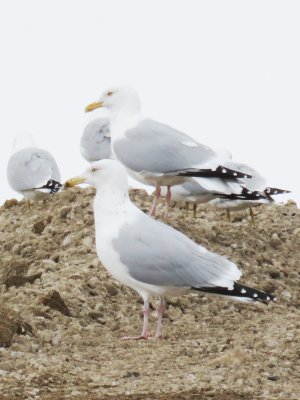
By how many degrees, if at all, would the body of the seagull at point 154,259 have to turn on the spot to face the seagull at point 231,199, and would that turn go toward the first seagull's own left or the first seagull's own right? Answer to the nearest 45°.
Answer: approximately 90° to the first seagull's own right

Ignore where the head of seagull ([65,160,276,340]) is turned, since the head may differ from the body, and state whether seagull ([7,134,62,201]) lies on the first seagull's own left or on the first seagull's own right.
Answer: on the first seagull's own right

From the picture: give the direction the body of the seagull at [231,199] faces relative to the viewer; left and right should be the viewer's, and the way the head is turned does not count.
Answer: facing to the left of the viewer

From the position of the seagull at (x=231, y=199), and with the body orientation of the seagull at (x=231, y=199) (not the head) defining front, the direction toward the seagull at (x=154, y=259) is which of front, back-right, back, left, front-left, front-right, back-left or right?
left

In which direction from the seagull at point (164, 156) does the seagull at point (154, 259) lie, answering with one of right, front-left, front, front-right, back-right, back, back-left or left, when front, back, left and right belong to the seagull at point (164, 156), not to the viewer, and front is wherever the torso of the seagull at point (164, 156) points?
left

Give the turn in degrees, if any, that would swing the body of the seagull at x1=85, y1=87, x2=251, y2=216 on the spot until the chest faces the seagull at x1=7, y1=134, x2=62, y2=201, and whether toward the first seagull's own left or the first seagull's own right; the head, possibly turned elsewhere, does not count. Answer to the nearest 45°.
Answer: approximately 45° to the first seagull's own right

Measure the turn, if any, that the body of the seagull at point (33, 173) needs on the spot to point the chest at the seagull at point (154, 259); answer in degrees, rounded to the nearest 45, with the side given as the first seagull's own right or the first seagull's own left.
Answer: approximately 135° to the first seagull's own left

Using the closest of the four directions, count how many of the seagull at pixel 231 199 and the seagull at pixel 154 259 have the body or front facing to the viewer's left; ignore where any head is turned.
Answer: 2

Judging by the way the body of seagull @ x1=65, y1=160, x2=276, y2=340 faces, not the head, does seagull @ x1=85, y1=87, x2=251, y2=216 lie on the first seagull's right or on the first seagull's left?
on the first seagull's right

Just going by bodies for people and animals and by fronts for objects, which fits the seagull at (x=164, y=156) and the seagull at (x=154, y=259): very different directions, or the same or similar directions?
same or similar directions

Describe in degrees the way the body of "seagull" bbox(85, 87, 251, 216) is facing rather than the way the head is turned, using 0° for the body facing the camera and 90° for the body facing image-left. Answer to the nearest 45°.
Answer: approximately 90°

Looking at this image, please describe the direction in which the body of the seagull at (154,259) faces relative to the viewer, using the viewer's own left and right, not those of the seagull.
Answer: facing to the left of the viewer
